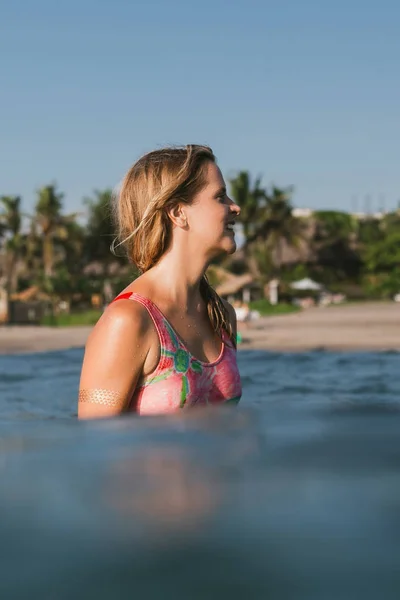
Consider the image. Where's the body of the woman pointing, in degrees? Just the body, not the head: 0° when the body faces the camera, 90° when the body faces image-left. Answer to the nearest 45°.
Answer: approximately 315°

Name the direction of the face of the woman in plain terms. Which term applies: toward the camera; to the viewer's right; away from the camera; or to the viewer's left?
to the viewer's right
